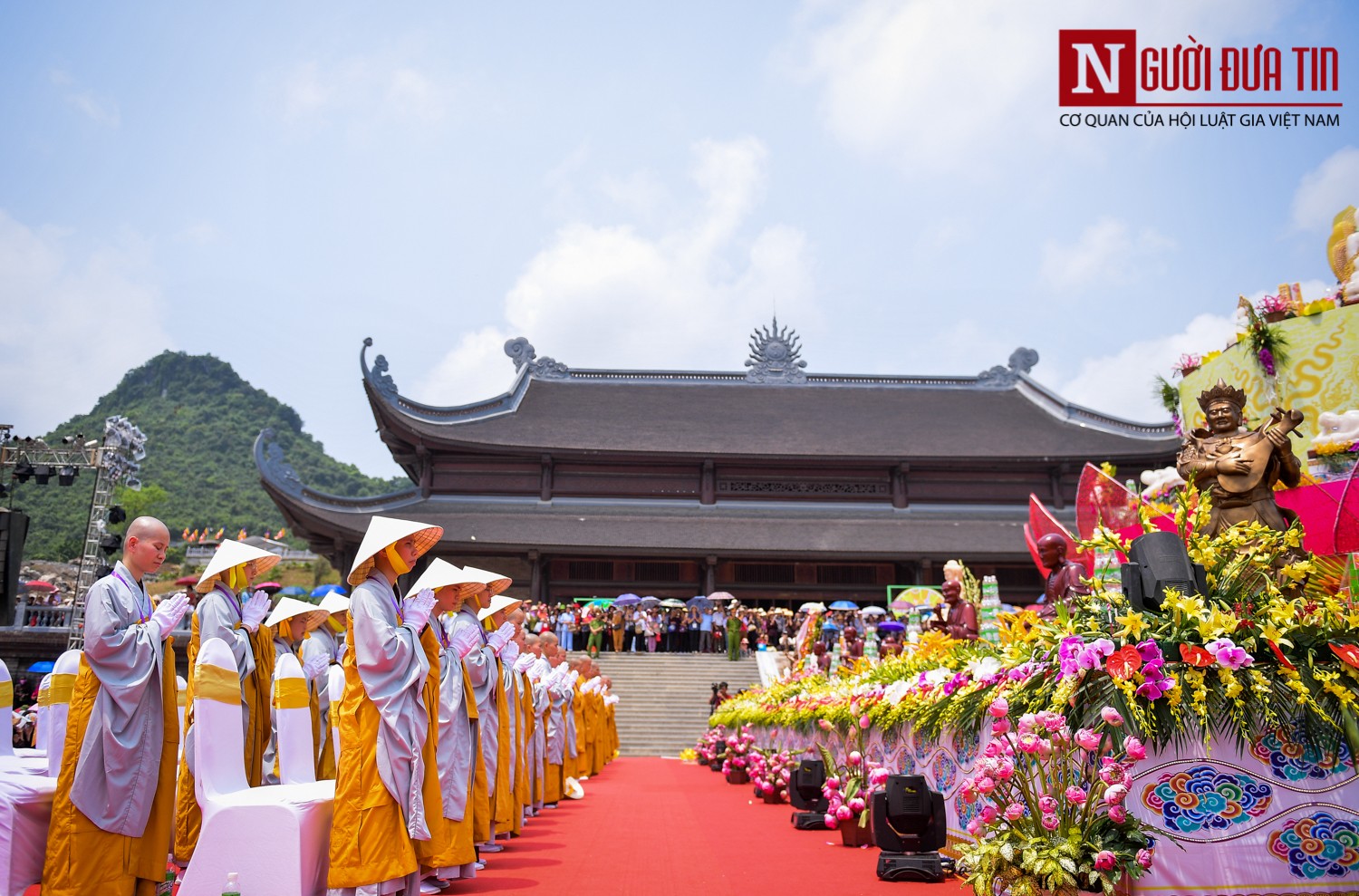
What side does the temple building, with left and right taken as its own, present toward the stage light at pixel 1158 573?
front

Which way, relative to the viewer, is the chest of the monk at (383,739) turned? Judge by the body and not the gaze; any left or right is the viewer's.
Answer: facing to the right of the viewer

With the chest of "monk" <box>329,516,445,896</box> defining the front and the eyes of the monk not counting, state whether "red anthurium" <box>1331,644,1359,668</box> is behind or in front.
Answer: in front

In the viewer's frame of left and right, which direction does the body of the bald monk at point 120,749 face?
facing to the right of the viewer

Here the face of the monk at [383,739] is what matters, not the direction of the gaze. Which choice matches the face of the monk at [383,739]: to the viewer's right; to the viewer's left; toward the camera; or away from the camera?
to the viewer's right

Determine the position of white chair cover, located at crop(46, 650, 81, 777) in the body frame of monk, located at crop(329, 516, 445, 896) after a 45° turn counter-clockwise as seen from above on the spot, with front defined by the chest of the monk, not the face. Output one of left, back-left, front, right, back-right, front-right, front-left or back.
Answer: left

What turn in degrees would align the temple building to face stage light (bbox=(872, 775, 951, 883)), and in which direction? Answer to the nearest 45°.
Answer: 0° — it already faces it

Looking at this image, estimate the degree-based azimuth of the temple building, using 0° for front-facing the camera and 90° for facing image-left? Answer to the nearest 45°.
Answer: approximately 0°

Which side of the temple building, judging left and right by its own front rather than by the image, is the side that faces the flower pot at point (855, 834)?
front

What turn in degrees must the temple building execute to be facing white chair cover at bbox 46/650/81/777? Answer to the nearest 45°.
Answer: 0° — it already faces it
